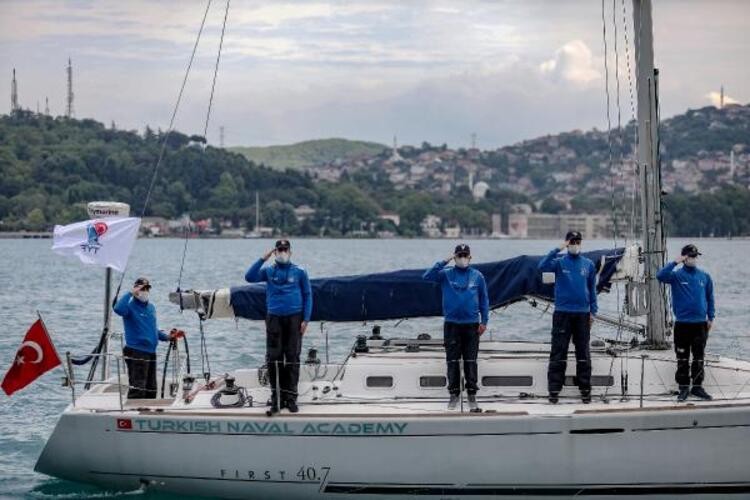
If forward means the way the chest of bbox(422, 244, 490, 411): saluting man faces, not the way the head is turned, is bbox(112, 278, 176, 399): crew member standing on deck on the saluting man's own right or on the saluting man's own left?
on the saluting man's own right

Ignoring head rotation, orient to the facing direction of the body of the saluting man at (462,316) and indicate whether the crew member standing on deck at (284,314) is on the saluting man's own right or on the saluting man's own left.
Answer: on the saluting man's own right

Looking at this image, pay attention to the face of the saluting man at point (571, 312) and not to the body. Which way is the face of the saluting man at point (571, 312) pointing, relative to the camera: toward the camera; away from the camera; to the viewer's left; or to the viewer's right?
toward the camera

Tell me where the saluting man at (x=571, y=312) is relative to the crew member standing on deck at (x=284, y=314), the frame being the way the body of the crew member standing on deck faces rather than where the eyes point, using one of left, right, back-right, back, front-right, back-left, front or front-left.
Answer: left

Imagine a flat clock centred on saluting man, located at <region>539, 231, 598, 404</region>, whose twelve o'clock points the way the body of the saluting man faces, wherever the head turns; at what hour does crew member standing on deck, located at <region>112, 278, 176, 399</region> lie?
The crew member standing on deck is roughly at 3 o'clock from the saluting man.

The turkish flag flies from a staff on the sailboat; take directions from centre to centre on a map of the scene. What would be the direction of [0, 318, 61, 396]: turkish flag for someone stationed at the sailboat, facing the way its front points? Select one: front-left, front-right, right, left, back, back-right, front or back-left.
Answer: back

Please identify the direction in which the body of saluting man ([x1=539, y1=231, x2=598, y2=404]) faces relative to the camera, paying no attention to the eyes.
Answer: toward the camera

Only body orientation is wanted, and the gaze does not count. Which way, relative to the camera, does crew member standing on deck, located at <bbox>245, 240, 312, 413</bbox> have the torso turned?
toward the camera

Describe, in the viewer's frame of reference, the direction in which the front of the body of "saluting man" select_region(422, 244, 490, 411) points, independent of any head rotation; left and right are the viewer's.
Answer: facing the viewer

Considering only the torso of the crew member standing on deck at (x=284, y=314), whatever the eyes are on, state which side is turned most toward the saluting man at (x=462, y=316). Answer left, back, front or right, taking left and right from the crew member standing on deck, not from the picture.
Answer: left

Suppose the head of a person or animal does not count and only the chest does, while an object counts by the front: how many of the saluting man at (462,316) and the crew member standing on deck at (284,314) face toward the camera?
2

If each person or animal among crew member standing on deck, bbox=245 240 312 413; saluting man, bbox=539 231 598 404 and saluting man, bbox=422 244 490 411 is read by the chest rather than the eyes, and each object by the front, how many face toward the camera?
3

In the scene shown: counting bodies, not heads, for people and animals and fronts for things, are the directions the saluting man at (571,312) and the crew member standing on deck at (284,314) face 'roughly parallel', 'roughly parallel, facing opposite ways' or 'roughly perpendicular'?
roughly parallel

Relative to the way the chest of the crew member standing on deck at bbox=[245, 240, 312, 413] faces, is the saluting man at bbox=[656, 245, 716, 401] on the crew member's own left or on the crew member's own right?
on the crew member's own left

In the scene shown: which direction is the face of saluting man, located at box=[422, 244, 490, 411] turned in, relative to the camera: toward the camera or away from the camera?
toward the camera

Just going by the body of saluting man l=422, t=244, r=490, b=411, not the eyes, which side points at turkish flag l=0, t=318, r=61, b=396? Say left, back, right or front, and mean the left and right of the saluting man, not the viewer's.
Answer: right
